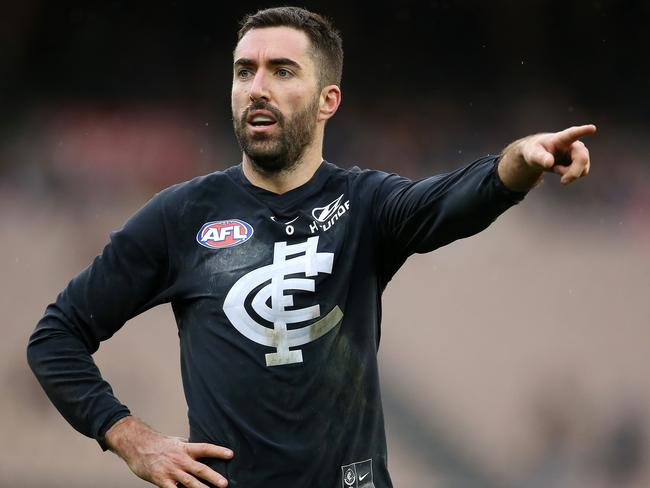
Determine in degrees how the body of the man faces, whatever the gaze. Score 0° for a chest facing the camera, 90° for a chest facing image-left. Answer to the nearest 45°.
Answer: approximately 0°
